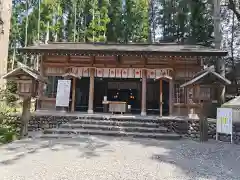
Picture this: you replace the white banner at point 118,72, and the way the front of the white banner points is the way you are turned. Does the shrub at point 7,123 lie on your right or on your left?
on your right

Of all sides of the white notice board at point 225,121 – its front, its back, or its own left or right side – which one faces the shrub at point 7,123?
right

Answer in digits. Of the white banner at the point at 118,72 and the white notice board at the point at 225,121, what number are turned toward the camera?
2

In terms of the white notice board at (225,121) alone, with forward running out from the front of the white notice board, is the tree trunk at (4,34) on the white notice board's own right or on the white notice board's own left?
on the white notice board's own right

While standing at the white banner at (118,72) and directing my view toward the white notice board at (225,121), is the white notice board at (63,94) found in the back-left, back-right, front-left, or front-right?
back-right

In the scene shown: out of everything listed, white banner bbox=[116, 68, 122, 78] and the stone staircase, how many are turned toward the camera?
2

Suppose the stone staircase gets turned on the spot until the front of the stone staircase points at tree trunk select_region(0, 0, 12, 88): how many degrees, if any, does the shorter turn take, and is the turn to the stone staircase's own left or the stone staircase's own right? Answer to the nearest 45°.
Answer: approximately 90° to the stone staircase's own right

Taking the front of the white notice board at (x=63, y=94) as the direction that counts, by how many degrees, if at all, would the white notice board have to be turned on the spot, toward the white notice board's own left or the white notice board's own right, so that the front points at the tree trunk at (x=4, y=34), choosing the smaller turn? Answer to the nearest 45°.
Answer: approximately 45° to the white notice board's own right

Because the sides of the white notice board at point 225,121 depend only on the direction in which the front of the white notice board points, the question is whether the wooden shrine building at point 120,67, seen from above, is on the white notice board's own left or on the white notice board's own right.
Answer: on the white notice board's own right

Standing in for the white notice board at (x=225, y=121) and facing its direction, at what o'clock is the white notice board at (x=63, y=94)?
the white notice board at (x=63, y=94) is roughly at 3 o'clock from the white notice board at (x=225, y=121).
